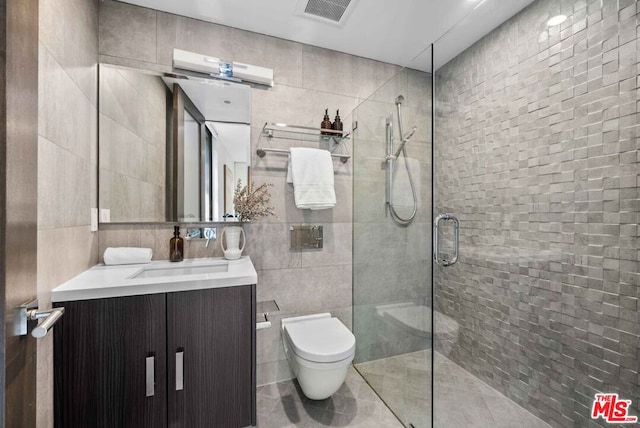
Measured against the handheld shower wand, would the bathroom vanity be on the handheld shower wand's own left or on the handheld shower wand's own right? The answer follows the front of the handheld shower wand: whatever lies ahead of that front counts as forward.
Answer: on the handheld shower wand's own right

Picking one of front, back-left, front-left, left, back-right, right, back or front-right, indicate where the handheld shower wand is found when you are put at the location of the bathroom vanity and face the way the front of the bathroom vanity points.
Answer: left

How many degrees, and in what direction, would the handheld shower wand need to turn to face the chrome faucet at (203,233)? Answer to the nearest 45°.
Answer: approximately 135° to its right

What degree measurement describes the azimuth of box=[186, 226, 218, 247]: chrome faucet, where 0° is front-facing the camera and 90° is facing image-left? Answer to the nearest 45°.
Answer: approximately 0°

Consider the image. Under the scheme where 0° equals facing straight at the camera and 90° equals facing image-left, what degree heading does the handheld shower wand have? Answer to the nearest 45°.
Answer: approximately 315°

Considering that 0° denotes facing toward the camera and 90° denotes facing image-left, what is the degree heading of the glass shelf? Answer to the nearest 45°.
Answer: approximately 0°
